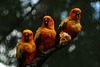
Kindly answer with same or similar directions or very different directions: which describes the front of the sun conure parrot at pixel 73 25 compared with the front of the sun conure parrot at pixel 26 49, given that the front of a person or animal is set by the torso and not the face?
same or similar directions

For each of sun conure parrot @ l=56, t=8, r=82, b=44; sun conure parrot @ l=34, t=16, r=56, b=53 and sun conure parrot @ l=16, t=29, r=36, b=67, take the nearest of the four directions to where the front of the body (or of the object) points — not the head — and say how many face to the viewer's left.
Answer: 0

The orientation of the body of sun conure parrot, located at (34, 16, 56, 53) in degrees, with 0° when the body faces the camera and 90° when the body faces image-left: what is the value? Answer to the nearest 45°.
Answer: approximately 315°

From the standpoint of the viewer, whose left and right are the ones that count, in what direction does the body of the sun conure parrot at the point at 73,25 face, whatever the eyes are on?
facing the viewer and to the right of the viewer

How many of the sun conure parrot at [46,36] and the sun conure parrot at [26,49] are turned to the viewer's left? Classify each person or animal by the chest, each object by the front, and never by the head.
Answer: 0

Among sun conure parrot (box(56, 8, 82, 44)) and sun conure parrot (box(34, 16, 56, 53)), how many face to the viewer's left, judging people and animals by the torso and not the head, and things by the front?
0
